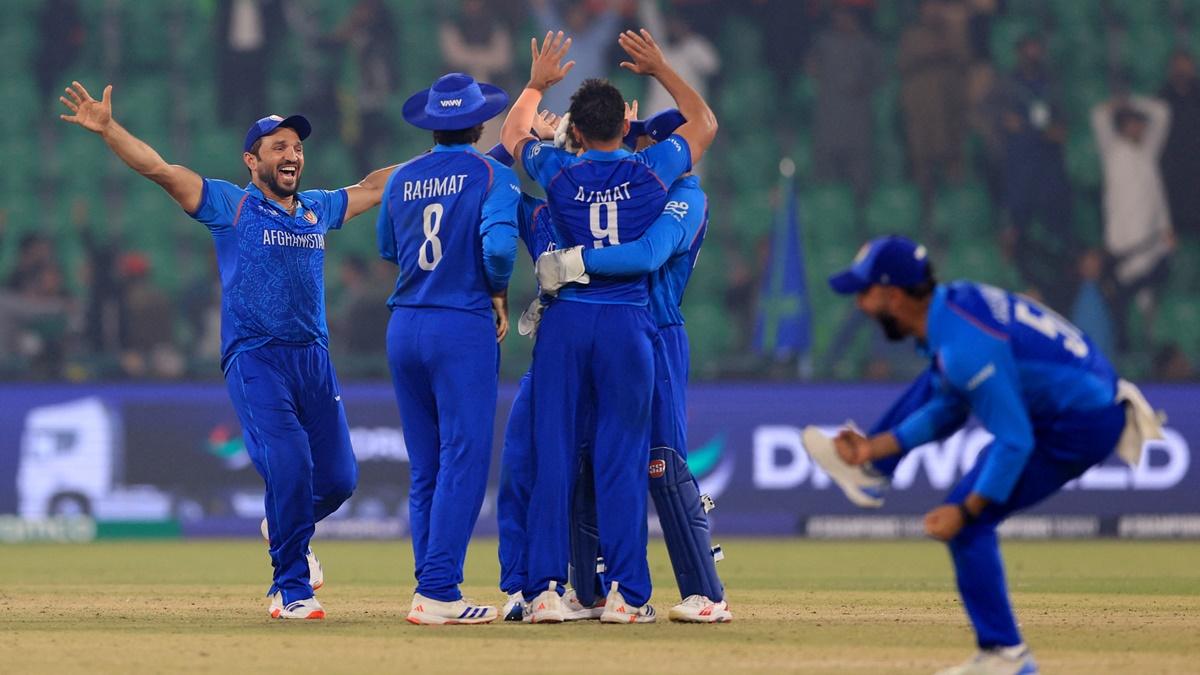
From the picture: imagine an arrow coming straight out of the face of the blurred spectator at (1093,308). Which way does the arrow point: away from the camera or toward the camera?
toward the camera

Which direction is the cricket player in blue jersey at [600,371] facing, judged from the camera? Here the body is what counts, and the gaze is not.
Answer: away from the camera

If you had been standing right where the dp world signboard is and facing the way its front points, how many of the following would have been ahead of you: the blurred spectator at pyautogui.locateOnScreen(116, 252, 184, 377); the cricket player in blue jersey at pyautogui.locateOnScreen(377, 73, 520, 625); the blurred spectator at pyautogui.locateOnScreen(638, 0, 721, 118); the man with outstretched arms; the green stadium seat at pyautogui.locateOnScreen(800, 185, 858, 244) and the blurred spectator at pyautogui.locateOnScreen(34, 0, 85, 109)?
2

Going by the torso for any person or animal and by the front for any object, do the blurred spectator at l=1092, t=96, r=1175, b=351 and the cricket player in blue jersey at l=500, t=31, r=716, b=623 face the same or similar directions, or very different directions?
very different directions

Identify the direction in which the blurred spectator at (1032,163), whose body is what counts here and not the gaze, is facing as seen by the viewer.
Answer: toward the camera

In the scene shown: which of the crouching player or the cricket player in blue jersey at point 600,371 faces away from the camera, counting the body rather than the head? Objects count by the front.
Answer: the cricket player in blue jersey

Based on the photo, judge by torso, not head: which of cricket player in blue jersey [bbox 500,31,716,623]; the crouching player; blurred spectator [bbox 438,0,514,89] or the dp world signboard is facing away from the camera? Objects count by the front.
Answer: the cricket player in blue jersey

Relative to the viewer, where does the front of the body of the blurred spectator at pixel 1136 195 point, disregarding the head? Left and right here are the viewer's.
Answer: facing the viewer

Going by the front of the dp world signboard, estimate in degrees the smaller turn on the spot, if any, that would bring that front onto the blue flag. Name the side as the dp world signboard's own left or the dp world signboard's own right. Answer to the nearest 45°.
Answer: approximately 135° to the dp world signboard's own left

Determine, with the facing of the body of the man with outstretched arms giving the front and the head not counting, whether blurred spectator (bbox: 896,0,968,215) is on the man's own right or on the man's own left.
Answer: on the man's own left

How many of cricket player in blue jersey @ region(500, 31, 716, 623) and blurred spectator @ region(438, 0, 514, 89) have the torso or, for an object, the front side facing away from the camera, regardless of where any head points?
1

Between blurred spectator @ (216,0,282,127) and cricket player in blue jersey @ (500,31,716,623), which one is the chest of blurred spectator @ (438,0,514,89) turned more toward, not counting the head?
the cricket player in blue jersey

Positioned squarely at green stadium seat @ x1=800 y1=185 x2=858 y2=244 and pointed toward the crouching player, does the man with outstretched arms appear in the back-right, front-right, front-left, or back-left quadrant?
front-right

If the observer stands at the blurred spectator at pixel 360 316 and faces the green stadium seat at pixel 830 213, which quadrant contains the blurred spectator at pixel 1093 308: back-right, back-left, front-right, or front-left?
front-right

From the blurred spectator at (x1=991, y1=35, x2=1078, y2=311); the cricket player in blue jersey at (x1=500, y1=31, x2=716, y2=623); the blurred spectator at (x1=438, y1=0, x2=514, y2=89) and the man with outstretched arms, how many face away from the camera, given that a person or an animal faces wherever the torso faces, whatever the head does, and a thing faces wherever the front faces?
1

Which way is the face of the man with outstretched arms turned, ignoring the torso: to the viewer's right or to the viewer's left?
to the viewer's right

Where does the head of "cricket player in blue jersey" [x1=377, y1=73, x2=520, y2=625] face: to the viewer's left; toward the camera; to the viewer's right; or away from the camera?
away from the camera

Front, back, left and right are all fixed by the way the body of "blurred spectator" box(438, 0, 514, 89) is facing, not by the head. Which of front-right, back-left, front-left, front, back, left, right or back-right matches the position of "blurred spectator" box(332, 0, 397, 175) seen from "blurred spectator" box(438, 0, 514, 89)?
right

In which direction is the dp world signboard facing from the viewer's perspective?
toward the camera
